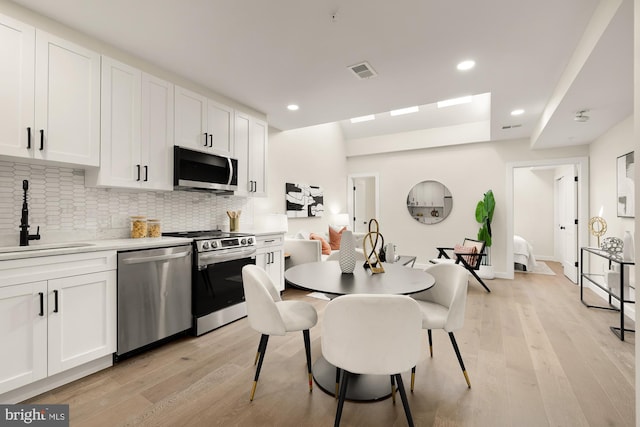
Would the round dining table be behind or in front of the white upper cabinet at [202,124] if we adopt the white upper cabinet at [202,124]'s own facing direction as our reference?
in front

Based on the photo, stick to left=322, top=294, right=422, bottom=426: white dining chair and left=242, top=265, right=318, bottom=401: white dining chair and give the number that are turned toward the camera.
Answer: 0

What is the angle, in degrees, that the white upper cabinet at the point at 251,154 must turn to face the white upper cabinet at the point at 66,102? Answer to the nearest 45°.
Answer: approximately 90° to its right

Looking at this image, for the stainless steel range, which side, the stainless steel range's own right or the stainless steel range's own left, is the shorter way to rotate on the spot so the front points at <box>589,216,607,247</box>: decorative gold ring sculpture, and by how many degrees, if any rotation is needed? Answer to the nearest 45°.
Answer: approximately 45° to the stainless steel range's own left

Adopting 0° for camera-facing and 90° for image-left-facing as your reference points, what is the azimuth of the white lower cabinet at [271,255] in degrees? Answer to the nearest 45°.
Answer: approximately 315°

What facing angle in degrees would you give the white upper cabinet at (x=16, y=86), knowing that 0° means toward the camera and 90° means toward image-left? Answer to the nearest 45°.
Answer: approximately 315°

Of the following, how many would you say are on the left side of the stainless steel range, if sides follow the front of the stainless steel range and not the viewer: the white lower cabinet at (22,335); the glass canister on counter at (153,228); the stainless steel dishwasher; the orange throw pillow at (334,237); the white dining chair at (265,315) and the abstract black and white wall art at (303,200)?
2

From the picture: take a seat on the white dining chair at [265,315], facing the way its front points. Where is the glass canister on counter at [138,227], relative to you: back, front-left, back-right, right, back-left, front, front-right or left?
back-left

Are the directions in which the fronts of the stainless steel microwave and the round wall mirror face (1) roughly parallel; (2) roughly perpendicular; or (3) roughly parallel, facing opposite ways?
roughly perpendicular

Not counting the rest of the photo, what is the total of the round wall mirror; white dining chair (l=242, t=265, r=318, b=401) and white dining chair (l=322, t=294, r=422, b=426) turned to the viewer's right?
1

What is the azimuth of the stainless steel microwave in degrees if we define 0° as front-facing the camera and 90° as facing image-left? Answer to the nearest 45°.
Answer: approximately 315°

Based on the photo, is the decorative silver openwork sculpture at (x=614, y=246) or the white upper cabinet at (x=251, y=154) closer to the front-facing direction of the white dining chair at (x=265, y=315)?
the decorative silver openwork sculpture

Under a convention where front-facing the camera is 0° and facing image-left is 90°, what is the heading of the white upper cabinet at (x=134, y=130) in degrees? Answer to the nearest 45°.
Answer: approximately 315°

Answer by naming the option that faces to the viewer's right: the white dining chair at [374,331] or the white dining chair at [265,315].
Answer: the white dining chair at [265,315]
